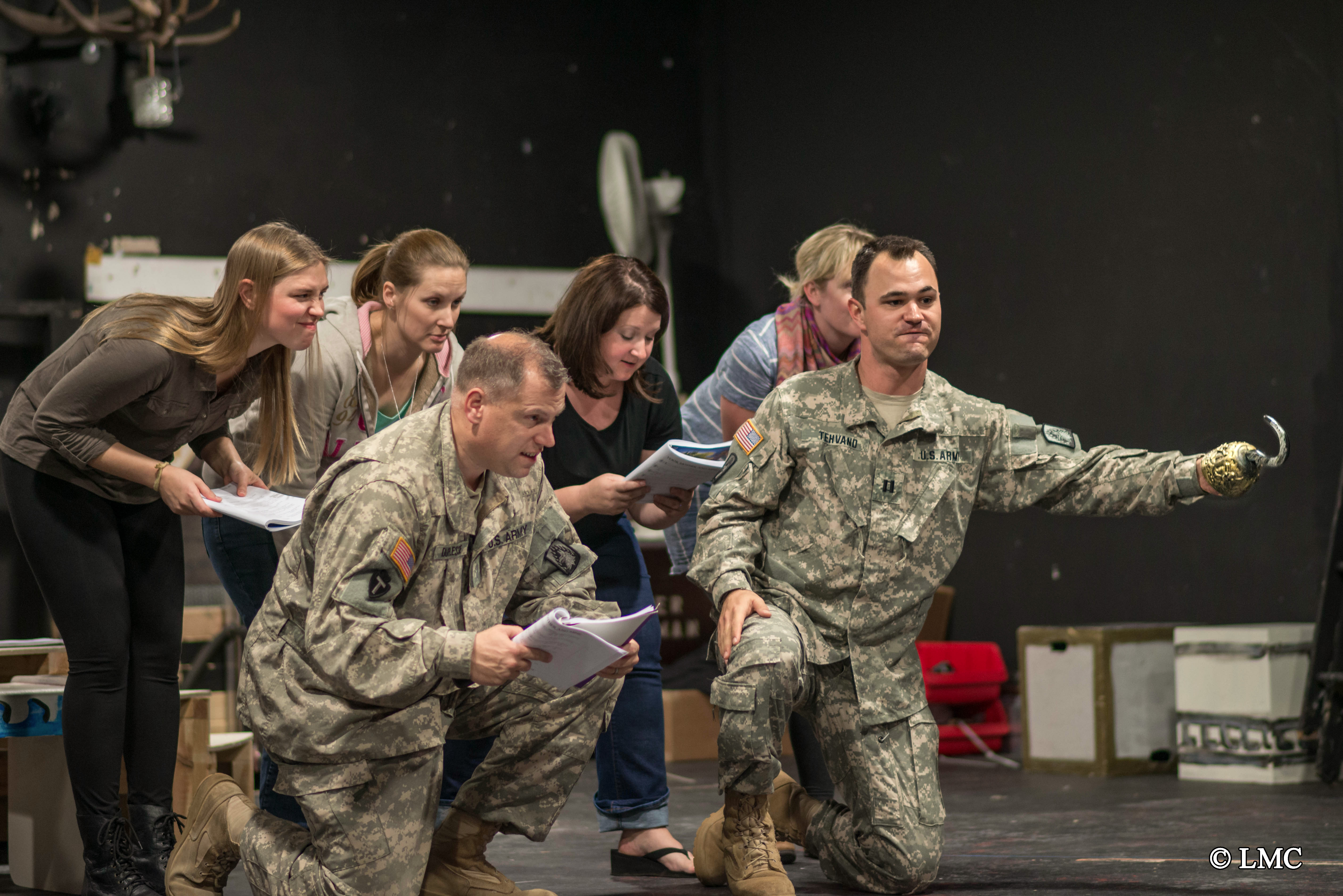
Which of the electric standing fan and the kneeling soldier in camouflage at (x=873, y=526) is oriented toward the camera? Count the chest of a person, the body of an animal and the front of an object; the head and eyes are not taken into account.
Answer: the kneeling soldier in camouflage

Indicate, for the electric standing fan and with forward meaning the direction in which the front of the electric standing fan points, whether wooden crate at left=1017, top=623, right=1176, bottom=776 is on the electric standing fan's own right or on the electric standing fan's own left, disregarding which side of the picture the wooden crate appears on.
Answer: on the electric standing fan's own left

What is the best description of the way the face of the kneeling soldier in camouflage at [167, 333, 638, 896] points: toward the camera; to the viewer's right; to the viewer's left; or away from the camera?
to the viewer's right

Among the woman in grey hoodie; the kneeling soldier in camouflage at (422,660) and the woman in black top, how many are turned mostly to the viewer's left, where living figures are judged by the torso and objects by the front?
0

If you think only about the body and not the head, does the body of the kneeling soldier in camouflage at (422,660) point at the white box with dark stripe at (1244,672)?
no

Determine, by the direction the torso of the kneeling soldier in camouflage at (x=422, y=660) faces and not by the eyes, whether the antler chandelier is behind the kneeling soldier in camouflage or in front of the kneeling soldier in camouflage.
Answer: behind

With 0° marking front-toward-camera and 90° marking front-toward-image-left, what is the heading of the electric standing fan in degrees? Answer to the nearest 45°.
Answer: approximately 90°

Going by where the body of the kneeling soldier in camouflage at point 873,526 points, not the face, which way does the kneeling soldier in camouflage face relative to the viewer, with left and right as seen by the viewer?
facing the viewer

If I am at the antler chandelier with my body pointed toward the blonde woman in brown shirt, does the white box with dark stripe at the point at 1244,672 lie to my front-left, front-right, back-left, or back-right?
front-left

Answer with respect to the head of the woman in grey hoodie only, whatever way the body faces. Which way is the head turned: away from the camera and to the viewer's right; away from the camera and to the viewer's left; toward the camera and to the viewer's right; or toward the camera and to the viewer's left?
toward the camera and to the viewer's right

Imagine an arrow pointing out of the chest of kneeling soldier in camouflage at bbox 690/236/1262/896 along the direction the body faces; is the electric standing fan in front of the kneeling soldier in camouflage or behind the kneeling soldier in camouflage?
behind

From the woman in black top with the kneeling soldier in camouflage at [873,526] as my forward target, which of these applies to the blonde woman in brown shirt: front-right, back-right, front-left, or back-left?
back-right

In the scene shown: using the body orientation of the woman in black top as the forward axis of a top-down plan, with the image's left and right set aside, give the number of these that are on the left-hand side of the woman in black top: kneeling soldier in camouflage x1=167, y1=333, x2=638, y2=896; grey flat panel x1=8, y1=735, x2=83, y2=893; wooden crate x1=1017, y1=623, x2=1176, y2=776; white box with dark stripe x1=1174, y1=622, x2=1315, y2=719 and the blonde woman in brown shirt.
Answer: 2

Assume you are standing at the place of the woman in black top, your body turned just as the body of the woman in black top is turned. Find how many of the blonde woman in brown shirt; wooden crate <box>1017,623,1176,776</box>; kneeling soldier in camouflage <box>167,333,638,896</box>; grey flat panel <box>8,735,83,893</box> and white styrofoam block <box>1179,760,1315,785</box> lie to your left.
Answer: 2

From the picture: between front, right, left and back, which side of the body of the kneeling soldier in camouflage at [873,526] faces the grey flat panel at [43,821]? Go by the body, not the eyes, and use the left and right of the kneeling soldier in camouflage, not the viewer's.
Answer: right

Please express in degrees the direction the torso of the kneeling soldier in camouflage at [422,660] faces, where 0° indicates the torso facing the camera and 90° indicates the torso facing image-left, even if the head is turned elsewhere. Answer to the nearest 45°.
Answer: approximately 315°
